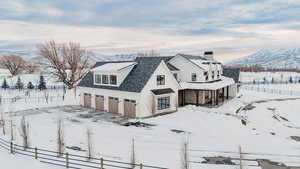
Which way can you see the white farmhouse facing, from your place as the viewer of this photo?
facing the viewer and to the right of the viewer
